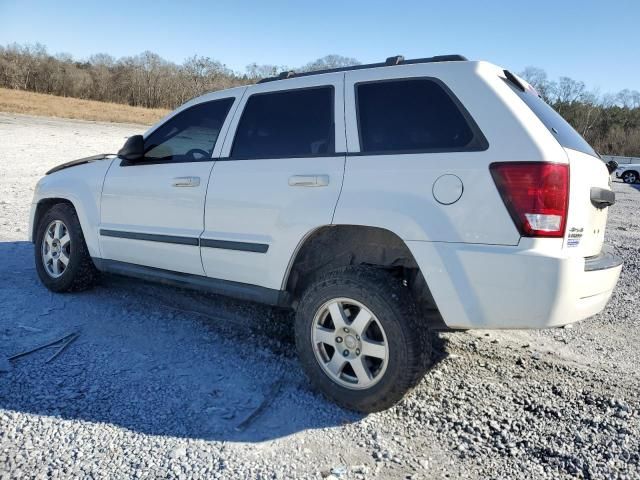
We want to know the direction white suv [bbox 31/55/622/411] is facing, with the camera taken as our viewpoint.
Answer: facing away from the viewer and to the left of the viewer
